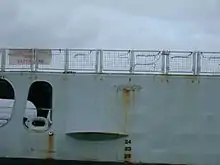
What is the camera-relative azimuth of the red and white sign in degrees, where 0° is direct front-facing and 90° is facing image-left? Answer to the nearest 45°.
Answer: approximately 0°
